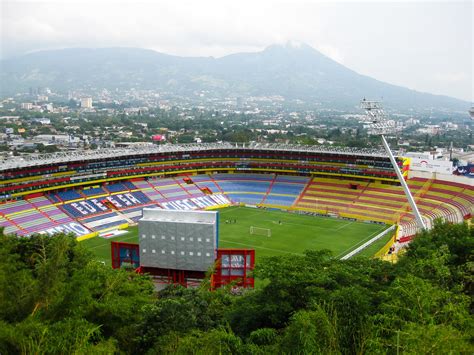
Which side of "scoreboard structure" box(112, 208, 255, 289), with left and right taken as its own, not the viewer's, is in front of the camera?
back

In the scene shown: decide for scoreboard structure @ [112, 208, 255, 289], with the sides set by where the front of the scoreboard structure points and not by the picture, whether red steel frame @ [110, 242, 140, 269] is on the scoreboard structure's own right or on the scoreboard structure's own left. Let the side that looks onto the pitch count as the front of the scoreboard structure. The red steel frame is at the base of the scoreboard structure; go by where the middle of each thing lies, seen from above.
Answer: on the scoreboard structure's own left
